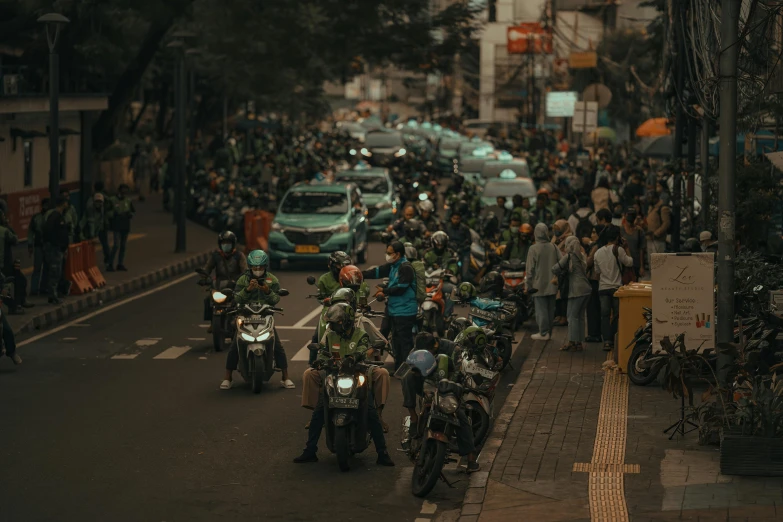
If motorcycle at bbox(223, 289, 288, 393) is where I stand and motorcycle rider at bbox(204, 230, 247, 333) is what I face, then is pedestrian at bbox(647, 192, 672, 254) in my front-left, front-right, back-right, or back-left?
front-right

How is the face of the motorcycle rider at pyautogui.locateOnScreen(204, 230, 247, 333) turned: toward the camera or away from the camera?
toward the camera

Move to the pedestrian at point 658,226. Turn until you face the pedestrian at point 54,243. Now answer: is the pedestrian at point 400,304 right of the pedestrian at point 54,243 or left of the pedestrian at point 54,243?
left

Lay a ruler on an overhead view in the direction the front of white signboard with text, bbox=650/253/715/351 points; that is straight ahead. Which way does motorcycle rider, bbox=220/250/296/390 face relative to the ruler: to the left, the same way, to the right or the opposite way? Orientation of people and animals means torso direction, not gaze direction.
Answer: the same way

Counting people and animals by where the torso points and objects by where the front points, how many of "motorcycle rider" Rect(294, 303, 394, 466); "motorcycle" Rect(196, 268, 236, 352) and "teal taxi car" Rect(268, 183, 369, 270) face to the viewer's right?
0

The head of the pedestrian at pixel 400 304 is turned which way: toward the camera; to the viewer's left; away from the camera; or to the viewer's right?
to the viewer's left

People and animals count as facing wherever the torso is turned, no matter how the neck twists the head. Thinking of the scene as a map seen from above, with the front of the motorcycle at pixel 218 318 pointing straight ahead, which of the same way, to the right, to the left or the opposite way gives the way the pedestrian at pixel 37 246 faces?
to the left

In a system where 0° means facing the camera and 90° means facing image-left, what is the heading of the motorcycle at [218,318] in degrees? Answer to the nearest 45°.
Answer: approximately 0°

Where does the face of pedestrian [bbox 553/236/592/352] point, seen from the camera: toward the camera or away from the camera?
away from the camera

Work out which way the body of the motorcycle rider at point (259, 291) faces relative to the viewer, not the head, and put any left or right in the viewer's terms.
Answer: facing the viewer

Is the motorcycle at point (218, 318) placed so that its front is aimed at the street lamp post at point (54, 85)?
no

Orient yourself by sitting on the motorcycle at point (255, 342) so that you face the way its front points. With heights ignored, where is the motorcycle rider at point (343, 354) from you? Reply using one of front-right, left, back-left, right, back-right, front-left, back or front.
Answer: front

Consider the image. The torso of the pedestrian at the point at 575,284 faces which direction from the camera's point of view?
to the viewer's left

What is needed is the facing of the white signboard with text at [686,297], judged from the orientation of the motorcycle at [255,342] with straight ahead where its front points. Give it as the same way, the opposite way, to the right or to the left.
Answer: the same way

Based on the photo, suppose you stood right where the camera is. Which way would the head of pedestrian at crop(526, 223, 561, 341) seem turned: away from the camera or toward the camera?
away from the camera

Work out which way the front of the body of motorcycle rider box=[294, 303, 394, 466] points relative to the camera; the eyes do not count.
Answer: toward the camera

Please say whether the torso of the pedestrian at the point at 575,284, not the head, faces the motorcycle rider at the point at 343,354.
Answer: no
